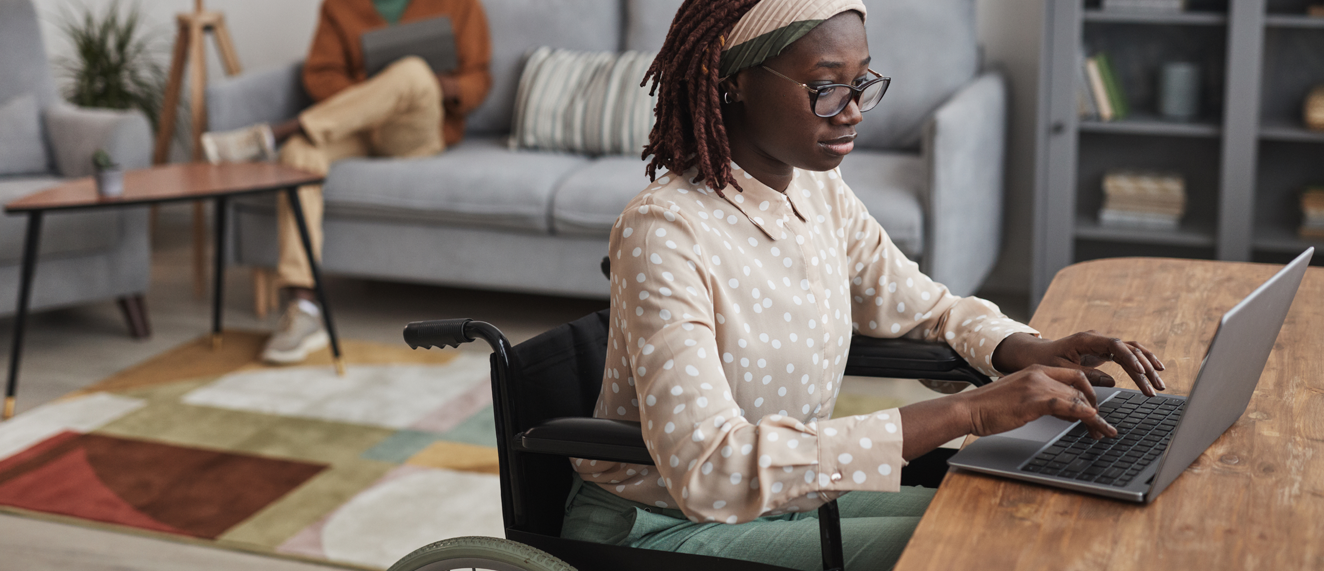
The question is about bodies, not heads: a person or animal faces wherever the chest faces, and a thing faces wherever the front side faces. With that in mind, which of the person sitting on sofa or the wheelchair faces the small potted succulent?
the person sitting on sofa

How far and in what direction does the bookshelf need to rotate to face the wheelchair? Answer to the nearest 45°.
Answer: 0° — it already faces it

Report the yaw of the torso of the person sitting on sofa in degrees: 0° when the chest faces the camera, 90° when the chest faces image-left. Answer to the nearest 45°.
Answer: approximately 45°

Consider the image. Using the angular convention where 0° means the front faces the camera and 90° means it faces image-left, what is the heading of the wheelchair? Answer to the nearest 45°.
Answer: approximately 315°

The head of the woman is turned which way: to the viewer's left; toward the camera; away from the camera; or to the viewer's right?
to the viewer's right
